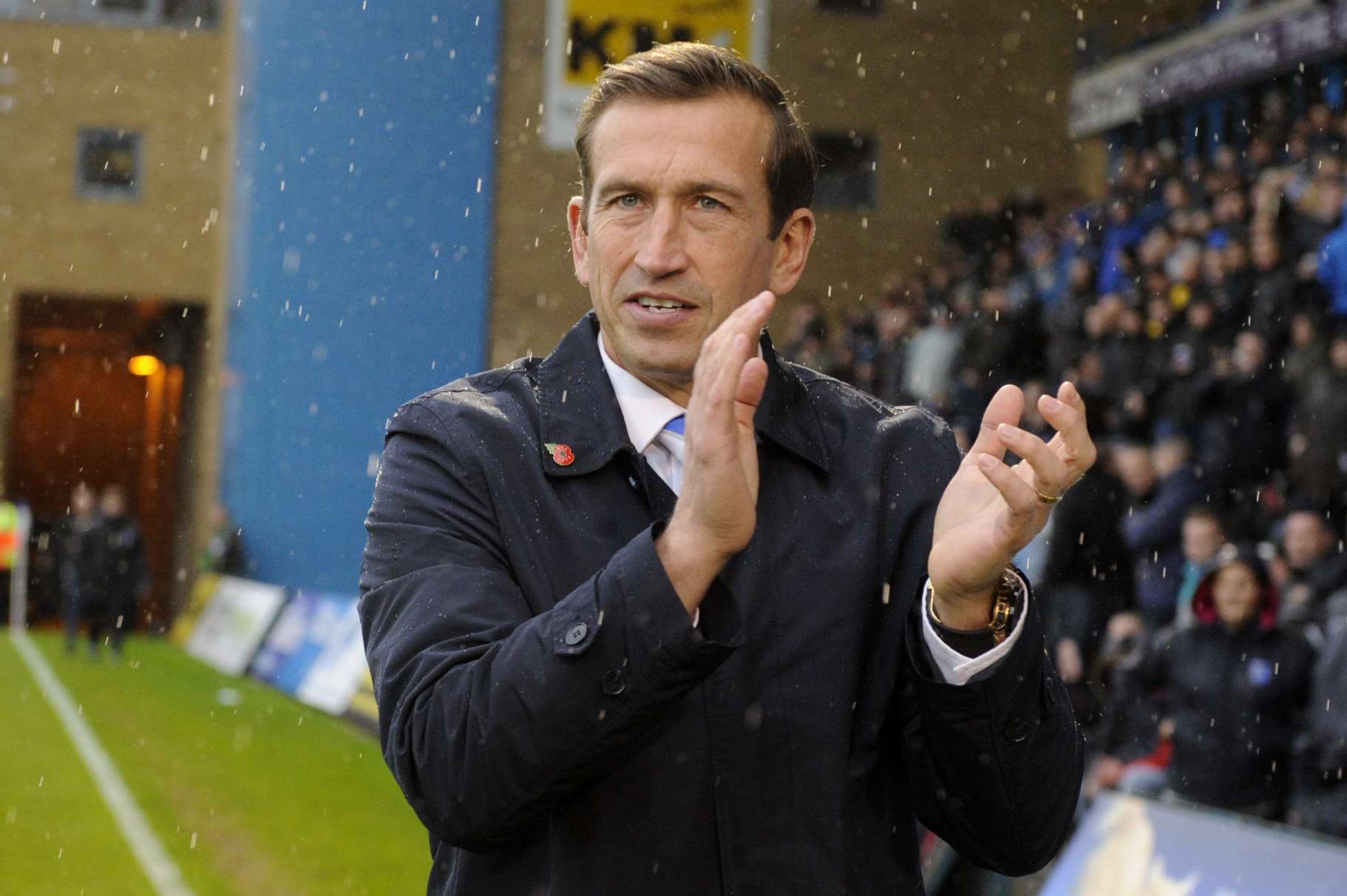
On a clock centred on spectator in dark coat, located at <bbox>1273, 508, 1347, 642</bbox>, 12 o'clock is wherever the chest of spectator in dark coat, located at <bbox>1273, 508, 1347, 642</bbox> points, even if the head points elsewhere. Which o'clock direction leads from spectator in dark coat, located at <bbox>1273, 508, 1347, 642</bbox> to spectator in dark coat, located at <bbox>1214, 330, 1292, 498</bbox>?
spectator in dark coat, located at <bbox>1214, 330, 1292, 498</bbox> is roughly at 4 o'clock from spectator in dark coat, located at <bbox>1273, 508, 1347, 642</bbox>.

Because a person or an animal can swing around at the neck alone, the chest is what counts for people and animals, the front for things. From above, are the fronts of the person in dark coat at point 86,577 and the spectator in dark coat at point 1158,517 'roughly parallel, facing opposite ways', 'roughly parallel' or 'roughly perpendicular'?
roughly perpendicular

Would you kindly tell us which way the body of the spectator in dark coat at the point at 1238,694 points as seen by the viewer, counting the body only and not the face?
toward the camera

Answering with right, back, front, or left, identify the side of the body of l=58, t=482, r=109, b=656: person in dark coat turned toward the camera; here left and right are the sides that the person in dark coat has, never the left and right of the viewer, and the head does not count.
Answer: front

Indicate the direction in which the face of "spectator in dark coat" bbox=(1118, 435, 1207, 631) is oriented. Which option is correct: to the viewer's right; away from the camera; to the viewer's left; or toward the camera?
toward the camera

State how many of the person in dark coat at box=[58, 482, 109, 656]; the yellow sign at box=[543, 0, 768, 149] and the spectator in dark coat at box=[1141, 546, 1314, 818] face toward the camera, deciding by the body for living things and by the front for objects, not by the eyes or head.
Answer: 3

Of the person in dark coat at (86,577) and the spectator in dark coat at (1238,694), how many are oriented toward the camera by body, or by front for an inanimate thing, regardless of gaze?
2

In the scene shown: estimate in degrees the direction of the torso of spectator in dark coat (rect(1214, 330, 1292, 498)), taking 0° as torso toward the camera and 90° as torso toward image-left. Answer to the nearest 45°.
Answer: approximately 45°

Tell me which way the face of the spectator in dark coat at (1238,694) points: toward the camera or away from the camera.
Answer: toward the camera

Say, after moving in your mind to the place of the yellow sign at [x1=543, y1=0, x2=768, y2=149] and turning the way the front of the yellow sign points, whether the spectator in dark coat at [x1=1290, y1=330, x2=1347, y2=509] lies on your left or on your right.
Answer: on your left

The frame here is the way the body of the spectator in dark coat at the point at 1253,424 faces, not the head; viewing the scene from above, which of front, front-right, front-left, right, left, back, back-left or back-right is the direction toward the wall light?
right

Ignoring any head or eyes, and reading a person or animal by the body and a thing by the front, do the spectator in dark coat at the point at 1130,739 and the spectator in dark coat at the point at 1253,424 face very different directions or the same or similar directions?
same or similar directions

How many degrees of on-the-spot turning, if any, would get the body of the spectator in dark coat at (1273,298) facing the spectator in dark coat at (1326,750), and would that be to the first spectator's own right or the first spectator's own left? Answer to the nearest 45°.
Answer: approximately 45° to the first spectator's own left

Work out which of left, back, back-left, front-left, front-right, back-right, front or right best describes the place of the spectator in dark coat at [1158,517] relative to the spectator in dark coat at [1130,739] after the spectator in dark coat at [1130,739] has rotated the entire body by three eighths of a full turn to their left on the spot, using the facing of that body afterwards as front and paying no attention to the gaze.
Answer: left
